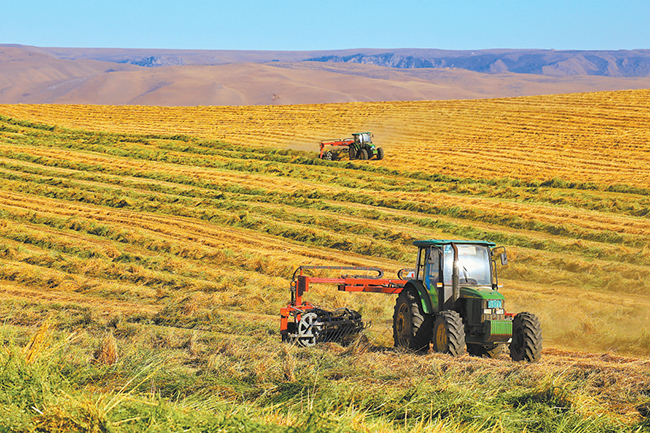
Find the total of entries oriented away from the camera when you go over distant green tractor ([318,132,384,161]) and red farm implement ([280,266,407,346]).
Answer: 0

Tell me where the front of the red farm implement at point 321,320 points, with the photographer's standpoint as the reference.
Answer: facing the viewer and to the right of the viewer

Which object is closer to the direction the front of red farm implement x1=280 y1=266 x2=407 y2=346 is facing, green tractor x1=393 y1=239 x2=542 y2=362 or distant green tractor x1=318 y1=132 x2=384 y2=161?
the green tractor

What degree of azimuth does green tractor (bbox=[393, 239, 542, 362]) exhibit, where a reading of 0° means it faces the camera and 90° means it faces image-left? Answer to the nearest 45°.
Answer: approximately 315°

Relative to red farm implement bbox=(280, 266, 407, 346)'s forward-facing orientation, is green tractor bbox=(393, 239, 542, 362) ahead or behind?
ahead

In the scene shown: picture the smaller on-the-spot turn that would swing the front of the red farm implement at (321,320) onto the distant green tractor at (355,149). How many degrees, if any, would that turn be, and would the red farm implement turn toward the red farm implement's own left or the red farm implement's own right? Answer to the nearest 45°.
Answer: approximately 135° to the red farm implement's own left

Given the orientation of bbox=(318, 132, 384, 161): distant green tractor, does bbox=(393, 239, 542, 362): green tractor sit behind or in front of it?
in front

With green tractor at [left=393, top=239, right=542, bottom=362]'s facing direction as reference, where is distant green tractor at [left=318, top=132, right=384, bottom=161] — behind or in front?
behind

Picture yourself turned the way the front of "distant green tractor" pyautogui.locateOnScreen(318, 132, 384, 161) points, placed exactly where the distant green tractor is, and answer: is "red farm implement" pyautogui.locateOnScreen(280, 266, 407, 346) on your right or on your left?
on your right

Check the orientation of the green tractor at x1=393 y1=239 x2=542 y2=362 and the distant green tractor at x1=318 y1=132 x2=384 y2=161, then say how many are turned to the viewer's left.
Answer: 0
